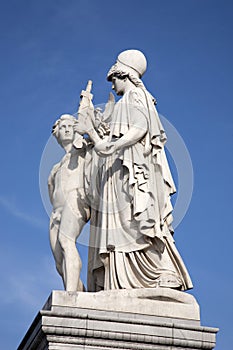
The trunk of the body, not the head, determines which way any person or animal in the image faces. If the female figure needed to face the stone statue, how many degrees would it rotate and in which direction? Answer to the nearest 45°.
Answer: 0° — it already faces it

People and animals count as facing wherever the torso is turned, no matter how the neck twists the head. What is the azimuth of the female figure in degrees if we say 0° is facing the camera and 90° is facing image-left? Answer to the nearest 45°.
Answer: approximately 90°
